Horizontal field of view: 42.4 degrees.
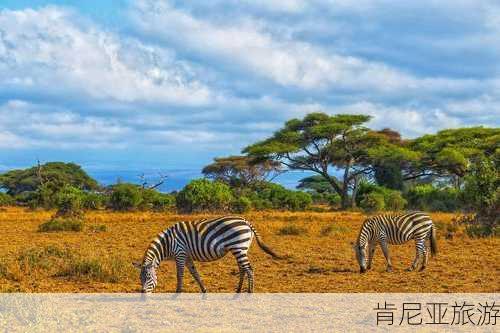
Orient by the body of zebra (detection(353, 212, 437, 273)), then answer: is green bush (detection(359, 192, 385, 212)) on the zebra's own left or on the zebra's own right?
on the zebra's own right

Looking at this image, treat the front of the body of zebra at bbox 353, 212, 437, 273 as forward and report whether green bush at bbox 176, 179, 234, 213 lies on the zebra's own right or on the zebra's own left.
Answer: on the zebra's own right

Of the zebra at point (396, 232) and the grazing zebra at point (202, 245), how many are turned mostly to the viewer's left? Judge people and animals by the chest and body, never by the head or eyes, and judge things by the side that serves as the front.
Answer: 2

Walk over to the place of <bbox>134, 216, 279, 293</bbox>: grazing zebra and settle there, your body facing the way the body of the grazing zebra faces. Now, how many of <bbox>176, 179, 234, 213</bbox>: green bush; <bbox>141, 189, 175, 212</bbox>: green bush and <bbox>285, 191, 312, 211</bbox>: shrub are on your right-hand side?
3

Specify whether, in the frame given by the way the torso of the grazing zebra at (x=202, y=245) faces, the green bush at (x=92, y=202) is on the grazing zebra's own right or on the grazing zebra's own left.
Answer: on the grazing zebra's own right

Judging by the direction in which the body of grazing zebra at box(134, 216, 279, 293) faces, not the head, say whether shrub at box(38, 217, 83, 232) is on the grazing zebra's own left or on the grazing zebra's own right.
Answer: on the grazing zebra's own right

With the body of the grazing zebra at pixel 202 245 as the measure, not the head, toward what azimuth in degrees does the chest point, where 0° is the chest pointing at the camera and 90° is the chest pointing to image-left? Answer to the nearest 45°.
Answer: approximately 90°

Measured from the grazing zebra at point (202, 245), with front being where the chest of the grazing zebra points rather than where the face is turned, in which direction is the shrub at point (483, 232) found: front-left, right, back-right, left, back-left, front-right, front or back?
back-right

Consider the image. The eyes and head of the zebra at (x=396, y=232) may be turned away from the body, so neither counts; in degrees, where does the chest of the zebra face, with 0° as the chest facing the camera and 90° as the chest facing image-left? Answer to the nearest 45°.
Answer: approximately 90°

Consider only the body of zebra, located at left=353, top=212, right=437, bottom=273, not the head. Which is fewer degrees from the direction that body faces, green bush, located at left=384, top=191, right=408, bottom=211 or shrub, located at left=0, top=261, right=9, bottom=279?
the shrub

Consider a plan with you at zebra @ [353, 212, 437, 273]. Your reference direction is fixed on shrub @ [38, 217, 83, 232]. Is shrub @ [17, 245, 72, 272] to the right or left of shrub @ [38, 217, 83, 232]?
left

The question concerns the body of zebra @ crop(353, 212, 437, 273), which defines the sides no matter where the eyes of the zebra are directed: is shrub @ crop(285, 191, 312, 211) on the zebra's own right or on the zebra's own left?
on the zebra's own right
